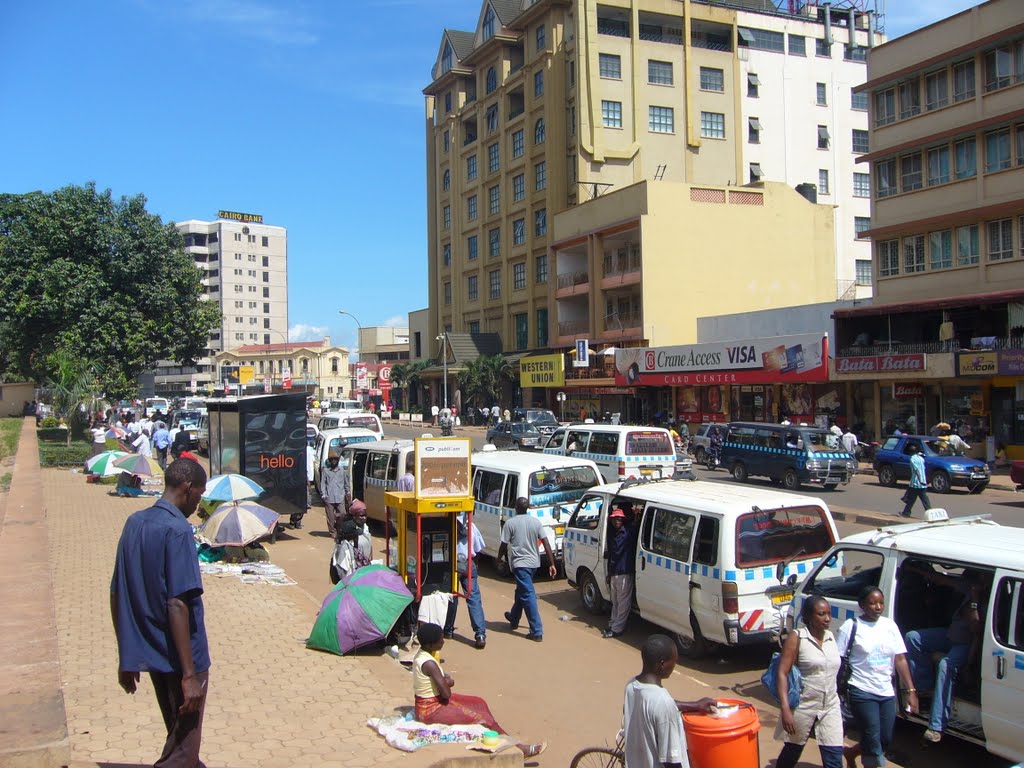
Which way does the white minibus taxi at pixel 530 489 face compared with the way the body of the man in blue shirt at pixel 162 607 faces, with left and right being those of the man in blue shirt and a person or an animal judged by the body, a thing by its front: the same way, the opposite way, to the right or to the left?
to the left

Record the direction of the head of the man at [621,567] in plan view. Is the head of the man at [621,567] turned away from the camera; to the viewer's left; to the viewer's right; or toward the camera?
toward the camera

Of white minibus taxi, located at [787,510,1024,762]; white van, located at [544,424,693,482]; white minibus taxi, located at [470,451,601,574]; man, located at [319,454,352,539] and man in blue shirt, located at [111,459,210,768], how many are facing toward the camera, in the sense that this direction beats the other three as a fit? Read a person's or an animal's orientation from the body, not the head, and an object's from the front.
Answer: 1

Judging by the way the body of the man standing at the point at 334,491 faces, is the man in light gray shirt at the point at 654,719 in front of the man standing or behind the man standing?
in front

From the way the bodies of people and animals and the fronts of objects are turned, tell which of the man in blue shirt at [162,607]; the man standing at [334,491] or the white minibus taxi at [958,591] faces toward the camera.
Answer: the man standing

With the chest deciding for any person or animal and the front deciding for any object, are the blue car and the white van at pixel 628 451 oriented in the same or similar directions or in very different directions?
very different directions

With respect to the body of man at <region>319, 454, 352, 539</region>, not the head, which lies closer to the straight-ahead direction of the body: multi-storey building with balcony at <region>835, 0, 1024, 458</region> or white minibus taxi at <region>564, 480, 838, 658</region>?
the white minibus taxi

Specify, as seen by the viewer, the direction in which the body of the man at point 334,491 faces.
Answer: toward the camera

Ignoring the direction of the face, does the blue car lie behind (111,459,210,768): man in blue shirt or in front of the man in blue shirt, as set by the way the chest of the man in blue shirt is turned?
in front

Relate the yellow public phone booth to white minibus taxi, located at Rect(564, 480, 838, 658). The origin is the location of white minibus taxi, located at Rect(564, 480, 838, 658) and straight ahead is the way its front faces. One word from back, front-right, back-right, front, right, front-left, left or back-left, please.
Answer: front-left

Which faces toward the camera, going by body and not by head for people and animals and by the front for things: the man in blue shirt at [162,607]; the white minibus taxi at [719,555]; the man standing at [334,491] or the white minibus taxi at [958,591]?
the man standing

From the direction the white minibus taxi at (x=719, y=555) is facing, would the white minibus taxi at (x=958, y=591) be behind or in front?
behind

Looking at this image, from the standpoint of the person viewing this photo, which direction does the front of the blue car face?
facing the viewer and to the right of the viewer

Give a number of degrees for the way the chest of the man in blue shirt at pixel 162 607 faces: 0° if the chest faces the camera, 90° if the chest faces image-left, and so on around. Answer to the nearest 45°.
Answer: approximately 225°

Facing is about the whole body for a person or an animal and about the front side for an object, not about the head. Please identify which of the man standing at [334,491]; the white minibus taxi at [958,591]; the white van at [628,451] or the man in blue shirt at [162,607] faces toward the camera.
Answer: the man standing

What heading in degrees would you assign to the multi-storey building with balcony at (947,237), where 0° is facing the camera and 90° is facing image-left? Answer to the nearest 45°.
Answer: approximately 45°

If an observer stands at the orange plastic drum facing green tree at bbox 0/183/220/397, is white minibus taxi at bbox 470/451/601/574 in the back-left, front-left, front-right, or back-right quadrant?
front-right

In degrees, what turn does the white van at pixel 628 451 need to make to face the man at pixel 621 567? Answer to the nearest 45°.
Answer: approximately 135° to its left
